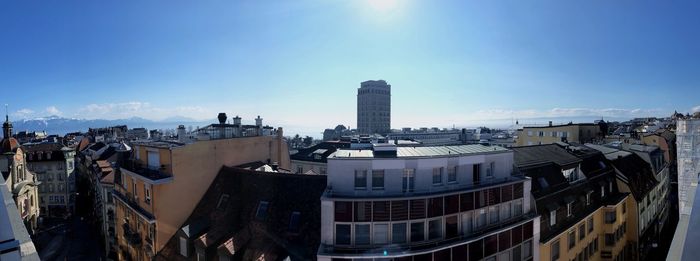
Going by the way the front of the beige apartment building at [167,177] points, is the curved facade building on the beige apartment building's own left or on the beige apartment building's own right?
on the beige apartment building's own left

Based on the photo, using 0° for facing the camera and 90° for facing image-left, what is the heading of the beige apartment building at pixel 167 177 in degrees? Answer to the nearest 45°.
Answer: approximately 45°
